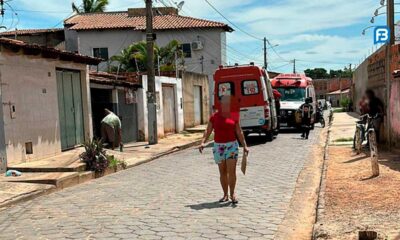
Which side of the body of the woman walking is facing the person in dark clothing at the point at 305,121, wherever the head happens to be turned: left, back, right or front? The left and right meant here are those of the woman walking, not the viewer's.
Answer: back

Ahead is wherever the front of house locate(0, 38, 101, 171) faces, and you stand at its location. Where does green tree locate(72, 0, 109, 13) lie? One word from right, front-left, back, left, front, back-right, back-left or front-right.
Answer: back-left

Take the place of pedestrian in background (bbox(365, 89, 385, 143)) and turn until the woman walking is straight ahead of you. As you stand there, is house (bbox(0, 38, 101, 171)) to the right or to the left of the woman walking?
right

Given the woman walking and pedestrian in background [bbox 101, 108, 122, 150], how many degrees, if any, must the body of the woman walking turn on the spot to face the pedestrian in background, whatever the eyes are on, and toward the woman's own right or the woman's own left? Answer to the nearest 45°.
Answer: approximately 135° to the woman's own right

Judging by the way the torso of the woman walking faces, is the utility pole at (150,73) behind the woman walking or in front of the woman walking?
behind

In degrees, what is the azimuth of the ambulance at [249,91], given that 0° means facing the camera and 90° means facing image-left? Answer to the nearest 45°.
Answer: approximately 180°

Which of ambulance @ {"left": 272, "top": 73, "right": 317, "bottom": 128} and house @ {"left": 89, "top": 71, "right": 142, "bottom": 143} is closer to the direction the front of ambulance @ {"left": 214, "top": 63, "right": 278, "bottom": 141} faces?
the ambulance
